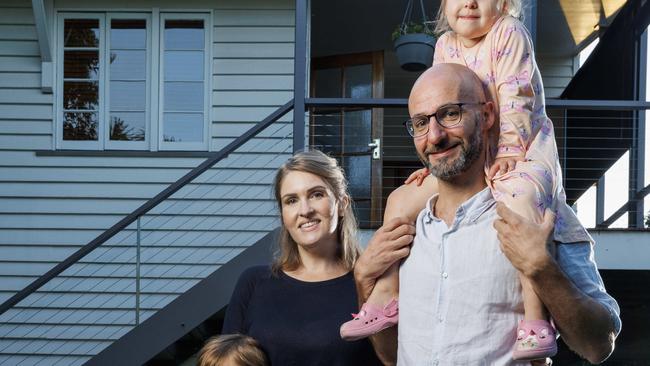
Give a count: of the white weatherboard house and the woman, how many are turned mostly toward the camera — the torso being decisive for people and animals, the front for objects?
2

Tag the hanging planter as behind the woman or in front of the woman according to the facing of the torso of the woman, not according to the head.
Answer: behind

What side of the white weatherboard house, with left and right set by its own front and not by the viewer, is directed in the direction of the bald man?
front

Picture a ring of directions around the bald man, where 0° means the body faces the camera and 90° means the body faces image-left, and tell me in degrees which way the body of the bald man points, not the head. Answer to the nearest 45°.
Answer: approximately 45°

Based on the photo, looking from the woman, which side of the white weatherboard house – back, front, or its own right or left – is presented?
front

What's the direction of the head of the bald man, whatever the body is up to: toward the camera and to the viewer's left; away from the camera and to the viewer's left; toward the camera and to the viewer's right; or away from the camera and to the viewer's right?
toward the camera and to the viewer's left

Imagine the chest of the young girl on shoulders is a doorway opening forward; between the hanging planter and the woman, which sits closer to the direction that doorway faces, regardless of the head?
the woman

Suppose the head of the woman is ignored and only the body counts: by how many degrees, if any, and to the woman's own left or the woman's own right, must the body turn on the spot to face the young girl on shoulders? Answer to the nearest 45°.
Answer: approximately 45° to the woman's own left

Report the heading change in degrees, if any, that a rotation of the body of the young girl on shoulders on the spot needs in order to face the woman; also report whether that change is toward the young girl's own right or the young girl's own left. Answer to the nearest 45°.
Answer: approximately 90° to the young girl's own right

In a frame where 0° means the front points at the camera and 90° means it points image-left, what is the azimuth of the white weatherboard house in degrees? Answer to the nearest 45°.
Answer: approximately 0°

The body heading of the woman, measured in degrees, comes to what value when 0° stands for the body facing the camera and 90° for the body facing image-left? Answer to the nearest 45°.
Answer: approximately 0°
